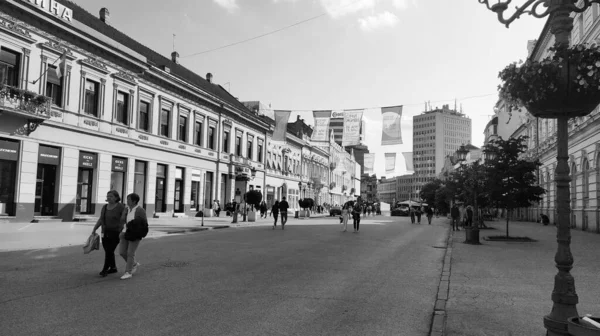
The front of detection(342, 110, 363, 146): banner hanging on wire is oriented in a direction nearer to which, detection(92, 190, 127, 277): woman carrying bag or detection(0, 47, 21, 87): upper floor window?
the woman carrying bag

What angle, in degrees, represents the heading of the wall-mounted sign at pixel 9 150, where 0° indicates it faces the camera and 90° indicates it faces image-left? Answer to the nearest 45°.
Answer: approximately 315°

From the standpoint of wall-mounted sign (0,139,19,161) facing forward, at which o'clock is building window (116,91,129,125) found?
The building window is roughly at 9 o'clock from the wall-mounted sign.

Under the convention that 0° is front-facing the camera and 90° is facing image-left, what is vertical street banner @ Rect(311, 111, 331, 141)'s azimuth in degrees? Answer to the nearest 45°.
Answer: approximately 0°

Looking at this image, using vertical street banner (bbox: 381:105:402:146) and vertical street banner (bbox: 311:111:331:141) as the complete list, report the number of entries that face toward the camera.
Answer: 2

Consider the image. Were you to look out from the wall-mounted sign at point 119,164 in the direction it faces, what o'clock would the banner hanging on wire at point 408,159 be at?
The banner hanging on wire is roughly at 10 o'clock from the wall-mounted sign.

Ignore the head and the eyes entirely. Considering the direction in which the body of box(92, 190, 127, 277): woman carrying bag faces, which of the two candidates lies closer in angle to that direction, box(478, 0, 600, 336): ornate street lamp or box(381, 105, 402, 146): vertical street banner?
the ornate street lamp

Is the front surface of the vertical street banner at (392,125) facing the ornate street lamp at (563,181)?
yes

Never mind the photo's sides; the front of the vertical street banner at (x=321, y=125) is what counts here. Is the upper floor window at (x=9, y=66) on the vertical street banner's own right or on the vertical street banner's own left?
on the vertical street banner's own right

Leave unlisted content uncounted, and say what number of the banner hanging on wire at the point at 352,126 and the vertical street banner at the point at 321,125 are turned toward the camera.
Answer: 2

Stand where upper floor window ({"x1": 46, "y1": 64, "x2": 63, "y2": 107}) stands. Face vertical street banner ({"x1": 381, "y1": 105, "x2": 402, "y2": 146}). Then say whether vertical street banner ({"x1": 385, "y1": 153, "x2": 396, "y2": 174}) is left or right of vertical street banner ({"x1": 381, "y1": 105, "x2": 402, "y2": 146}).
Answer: left
